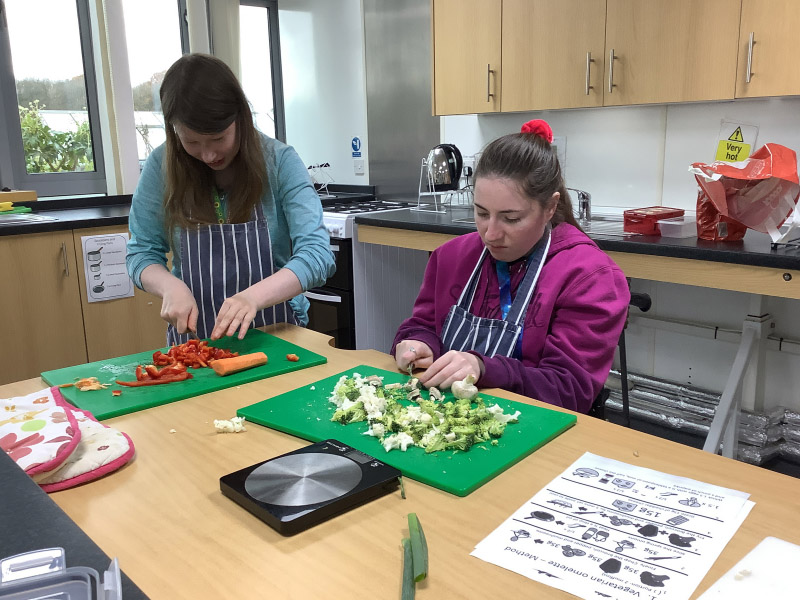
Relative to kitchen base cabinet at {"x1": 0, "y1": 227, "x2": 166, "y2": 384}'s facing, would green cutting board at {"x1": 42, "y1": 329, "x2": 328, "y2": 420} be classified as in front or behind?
in front

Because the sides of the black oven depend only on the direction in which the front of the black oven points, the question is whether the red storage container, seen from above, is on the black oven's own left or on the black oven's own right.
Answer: on the black oven's own left

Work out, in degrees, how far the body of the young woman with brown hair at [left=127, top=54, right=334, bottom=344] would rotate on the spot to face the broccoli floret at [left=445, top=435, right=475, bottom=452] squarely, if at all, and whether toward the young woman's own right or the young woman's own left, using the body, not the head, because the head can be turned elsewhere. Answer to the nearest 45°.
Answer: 0° — they already face it

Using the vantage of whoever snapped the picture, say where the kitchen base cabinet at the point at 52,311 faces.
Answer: facing the viewer and to the right of the viewer

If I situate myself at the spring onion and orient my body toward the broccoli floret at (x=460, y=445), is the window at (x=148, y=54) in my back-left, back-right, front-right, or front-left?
front-left

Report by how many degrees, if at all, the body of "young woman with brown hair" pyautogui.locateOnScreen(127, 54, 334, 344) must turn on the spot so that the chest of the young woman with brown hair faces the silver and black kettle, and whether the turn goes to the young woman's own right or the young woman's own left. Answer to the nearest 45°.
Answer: approximately 135° to the young woman's own left

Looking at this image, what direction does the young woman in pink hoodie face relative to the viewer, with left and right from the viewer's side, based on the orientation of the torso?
facing the viewer and to the left of the viewer

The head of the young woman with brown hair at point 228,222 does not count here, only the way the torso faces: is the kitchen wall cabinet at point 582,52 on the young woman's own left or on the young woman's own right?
on the young woman's own left

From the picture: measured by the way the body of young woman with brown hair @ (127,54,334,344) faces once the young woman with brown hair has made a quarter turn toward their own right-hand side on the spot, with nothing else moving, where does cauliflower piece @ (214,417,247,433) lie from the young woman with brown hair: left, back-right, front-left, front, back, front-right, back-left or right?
left

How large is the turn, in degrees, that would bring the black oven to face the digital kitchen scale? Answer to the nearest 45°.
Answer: approximately 45° to its left

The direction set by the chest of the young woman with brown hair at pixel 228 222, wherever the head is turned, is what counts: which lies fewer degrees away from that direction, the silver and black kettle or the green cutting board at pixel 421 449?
the green cutting board

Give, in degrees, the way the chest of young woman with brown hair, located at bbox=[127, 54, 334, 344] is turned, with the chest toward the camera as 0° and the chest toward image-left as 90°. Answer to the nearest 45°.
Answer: approximately 0°

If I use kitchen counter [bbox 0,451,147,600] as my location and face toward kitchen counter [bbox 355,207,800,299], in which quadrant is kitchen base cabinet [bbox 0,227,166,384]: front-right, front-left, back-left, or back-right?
front-left
